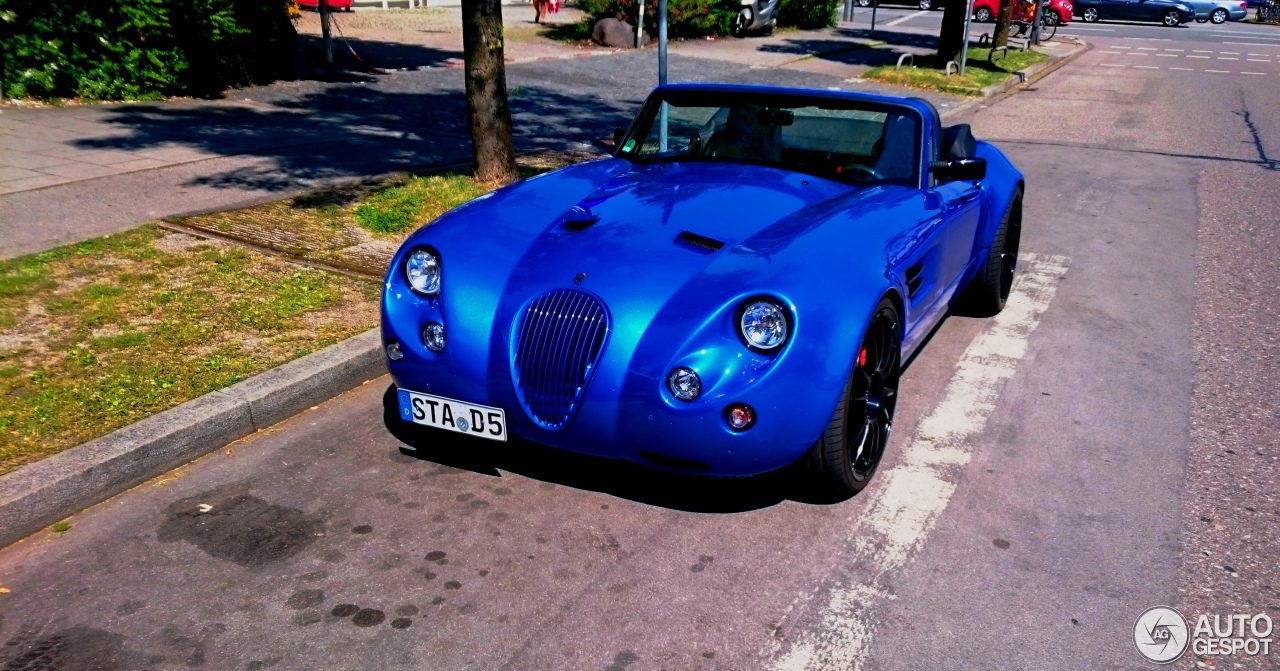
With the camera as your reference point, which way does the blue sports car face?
facing the viewer and to the left of the viewer

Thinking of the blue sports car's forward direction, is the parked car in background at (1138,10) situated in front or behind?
behind

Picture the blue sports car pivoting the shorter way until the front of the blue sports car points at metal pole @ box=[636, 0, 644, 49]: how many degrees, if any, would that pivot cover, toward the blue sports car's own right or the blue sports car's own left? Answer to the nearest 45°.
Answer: approximately 135° to the blue sports car's own right

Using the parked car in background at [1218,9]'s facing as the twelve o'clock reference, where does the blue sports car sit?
The blue sports car is roughly at 9 o'clock from the parked car in background.

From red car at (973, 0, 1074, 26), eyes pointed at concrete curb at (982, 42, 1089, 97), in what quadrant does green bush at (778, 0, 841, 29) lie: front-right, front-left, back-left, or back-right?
front-right

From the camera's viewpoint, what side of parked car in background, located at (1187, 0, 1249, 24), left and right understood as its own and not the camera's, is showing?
left

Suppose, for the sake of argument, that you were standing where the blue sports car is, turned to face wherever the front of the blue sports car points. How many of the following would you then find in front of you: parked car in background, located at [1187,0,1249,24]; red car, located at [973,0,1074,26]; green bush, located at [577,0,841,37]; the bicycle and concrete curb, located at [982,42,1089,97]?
0

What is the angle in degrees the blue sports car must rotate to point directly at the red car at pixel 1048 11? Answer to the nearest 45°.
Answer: approximately 135° to its right

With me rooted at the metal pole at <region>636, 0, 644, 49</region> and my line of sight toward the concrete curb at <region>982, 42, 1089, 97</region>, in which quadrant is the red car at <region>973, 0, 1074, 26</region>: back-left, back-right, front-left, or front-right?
front-left

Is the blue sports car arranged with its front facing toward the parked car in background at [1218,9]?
no

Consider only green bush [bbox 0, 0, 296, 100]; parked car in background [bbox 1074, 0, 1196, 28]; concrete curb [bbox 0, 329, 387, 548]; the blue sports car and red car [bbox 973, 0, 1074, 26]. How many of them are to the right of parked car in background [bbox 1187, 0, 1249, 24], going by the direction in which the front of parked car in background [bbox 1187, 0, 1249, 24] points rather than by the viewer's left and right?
0

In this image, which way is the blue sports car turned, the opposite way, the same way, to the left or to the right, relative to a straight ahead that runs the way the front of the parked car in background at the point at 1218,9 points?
to the left

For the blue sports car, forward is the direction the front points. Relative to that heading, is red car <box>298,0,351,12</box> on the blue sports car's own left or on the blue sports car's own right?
on the blue sports car's own right

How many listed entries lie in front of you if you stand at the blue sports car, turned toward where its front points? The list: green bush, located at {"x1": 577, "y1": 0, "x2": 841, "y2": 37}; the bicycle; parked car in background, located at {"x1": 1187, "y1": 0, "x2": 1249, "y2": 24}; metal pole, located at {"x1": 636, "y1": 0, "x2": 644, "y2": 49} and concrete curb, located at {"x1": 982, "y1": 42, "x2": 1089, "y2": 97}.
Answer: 0

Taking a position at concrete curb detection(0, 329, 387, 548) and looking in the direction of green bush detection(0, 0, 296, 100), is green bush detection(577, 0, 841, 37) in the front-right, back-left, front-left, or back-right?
front-right
